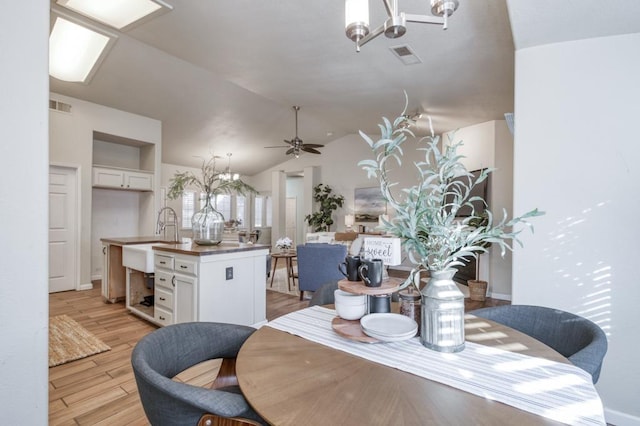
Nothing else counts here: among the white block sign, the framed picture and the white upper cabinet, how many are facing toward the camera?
3

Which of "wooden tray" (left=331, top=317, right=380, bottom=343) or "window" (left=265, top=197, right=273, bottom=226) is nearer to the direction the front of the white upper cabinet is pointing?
the wooden tray

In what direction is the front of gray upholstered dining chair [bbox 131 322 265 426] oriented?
to the viewer's right

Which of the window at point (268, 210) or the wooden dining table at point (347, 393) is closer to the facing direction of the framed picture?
the wooden dining table

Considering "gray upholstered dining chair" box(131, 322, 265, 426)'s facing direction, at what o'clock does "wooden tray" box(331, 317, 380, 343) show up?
The wooden tray is roughly at 12 o'clock from the gray upholstered dining chair.

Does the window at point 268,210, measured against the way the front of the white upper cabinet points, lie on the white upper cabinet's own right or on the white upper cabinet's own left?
on the white upper cabinet's own left

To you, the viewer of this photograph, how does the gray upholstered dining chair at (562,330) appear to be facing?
facing the viewer and to the left of the viewer

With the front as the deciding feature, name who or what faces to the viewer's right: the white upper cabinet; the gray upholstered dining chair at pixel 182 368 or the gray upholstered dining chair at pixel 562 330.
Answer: the gray upholstered dining chair at pixel 182 368

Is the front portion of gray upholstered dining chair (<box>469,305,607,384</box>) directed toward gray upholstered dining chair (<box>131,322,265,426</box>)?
yes

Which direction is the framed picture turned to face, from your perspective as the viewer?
facing the viewer

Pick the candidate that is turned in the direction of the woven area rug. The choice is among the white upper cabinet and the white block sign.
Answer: the white upper cabinet

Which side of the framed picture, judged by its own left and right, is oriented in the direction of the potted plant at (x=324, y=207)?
right

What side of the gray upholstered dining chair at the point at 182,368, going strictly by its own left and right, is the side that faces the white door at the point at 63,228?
left

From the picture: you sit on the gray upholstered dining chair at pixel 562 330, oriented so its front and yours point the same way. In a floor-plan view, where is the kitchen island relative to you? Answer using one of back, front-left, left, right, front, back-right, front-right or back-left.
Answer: front-right

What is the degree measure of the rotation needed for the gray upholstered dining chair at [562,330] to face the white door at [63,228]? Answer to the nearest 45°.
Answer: approximately 45° to its right

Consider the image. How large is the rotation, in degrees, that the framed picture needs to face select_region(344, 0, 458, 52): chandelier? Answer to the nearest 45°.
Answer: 0° — it already faces it

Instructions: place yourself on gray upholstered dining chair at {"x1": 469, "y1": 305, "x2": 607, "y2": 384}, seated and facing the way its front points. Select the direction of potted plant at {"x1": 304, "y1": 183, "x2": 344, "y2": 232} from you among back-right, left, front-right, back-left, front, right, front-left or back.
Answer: right

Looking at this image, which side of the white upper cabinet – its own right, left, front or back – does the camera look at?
front
